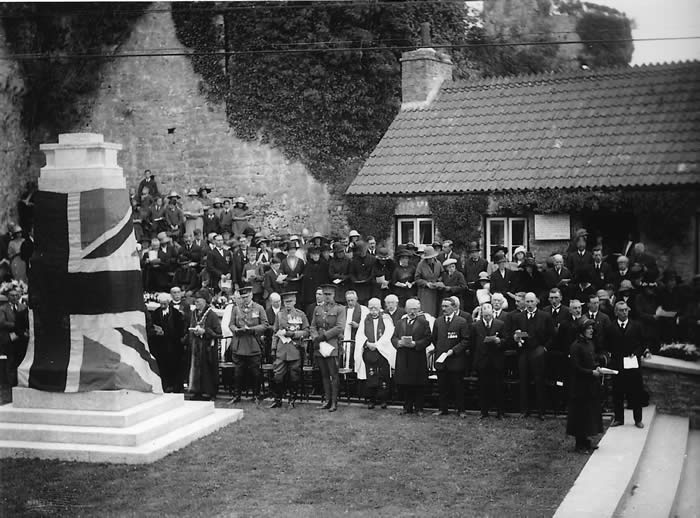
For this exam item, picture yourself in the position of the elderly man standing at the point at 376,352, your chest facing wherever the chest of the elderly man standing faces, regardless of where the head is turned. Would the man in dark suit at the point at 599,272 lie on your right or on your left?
on your left

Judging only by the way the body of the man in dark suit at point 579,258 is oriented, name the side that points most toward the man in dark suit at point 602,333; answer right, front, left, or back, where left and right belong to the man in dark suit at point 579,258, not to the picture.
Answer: front

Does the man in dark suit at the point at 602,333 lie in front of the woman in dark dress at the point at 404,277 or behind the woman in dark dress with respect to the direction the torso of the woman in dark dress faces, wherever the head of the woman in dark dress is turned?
in front

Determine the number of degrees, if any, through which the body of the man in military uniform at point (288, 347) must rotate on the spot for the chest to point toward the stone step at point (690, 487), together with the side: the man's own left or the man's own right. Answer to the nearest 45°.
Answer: approximately 45° to the man's own left

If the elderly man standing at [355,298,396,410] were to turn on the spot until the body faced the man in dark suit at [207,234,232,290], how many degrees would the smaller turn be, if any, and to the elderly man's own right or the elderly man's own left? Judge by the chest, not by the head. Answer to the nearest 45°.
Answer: approximately 135° to the elderly man's own right

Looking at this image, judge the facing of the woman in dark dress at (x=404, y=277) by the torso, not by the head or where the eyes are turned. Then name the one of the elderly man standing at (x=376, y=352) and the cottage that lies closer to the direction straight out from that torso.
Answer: the elderly man standing
